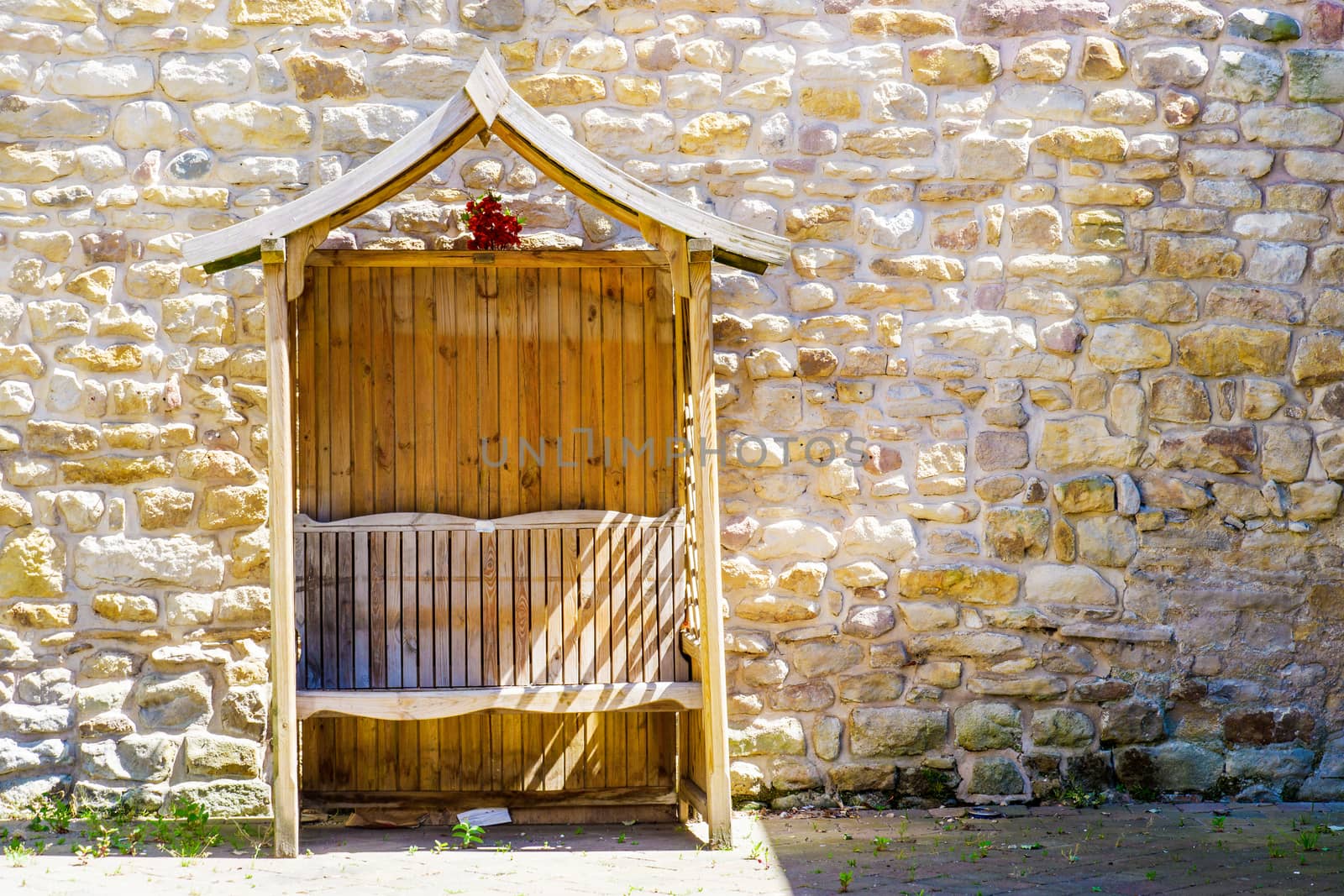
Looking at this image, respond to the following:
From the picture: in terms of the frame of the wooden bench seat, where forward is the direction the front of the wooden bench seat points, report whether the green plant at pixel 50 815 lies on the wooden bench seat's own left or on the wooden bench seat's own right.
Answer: on the wooden bench seat's own right

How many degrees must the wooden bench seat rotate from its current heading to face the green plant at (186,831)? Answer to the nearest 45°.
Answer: approximately 90° to its right

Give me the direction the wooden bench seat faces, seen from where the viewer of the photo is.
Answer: facing the viewer

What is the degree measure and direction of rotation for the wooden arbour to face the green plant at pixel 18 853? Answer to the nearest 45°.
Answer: approximately 90° to its right

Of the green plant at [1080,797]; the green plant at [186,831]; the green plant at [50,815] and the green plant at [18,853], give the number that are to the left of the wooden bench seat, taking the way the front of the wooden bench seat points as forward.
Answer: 1

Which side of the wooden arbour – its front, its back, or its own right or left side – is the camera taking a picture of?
front
